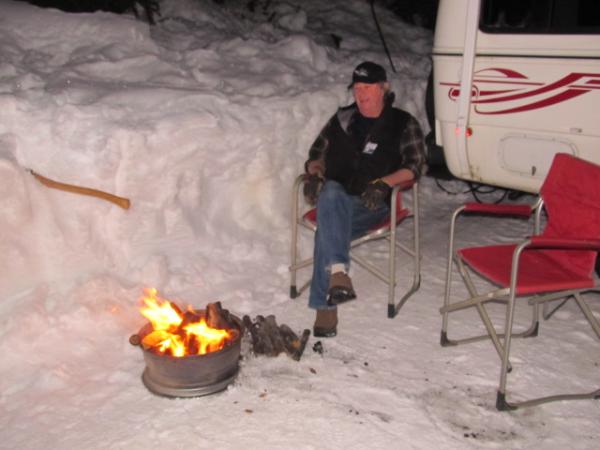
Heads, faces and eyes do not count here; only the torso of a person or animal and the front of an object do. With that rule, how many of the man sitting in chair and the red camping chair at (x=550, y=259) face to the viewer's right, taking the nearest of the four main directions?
0

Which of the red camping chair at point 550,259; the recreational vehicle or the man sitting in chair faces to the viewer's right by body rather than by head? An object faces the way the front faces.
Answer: the recreational vehicle

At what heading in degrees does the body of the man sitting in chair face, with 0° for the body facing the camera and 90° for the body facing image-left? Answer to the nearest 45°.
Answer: approximately 45°

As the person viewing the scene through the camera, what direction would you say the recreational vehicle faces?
facing to the right of the viewer

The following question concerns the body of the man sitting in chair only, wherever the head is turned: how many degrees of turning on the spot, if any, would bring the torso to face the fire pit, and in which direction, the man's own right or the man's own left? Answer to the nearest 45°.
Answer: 0° — they already face it

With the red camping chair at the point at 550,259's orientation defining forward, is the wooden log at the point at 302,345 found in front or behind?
in front

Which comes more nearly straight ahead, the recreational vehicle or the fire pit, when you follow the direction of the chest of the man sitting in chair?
the fire pit

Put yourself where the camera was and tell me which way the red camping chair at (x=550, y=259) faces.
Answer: facing the viewer and to the left of the viewer

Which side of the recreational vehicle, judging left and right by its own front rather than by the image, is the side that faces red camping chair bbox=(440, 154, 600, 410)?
right

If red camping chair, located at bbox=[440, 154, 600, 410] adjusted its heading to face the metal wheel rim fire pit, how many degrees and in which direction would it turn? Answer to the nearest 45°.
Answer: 0° — it already faces it

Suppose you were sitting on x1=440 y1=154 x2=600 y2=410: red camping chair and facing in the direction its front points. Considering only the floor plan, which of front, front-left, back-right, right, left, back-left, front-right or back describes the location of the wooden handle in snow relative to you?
front-right

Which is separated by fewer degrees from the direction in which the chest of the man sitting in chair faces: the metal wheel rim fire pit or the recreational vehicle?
the metal wheel rim fire pit

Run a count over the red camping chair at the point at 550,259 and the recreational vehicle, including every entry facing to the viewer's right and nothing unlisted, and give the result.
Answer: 1

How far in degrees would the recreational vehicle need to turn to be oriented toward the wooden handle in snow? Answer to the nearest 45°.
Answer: approximately 135° to its right
